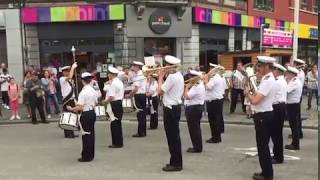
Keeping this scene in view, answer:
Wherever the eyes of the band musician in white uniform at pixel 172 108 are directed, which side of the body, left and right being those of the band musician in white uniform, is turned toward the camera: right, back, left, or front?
left

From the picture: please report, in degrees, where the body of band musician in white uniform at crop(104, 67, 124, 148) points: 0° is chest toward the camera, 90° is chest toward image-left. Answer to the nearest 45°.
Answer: approximately 90°

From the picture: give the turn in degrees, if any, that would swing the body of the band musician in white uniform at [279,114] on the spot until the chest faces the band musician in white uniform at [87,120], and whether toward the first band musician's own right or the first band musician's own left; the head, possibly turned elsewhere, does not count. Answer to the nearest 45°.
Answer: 0° — they already face them

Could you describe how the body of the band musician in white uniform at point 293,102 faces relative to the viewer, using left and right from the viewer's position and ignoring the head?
facing to the left of the viewer

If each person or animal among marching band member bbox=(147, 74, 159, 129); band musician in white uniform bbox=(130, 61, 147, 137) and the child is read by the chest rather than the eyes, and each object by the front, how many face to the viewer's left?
2

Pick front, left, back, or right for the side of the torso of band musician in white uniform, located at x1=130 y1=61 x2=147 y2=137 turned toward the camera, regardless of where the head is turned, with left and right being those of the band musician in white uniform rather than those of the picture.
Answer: left

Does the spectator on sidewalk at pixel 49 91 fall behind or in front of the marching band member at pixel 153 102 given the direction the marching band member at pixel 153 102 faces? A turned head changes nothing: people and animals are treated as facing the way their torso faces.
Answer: in front

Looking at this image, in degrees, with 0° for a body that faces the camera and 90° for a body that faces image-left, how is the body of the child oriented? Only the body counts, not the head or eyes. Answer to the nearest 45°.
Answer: approximately 0°

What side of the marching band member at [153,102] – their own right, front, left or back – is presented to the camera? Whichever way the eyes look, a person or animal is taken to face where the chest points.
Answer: left

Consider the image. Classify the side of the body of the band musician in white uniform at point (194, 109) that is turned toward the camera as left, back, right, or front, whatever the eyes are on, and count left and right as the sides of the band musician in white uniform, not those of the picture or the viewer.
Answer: left

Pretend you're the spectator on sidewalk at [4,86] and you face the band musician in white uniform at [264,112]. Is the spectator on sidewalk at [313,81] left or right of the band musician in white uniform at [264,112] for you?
left

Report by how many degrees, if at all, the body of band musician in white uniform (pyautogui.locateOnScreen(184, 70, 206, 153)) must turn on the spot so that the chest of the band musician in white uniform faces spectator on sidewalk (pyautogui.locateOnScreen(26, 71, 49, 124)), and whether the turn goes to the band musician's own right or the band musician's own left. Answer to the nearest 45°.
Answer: approximately 45° to the band musician's own right
